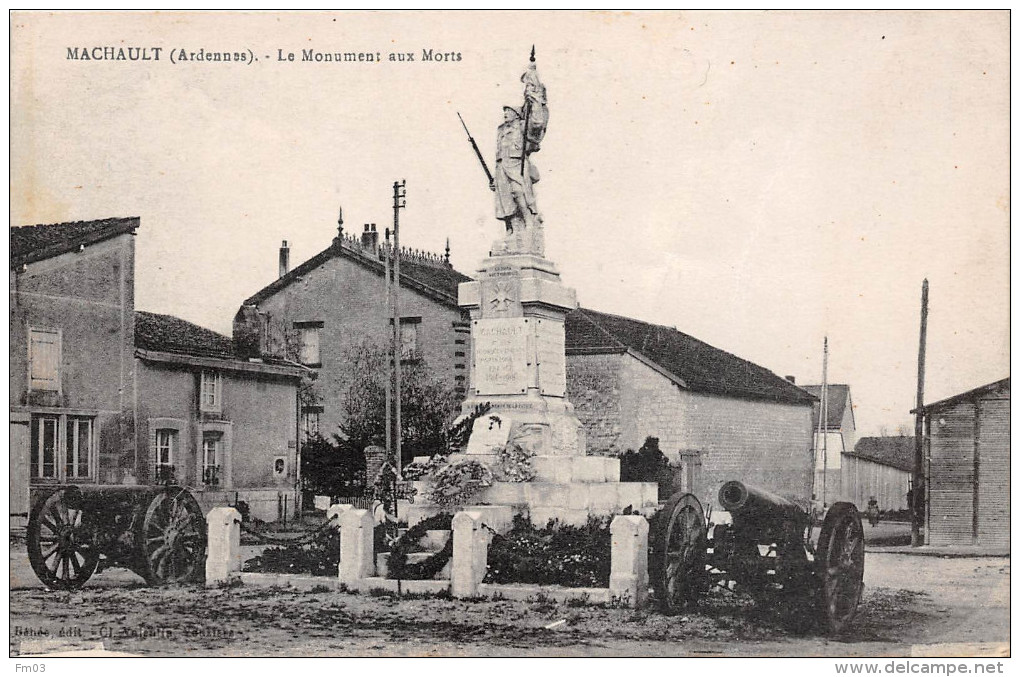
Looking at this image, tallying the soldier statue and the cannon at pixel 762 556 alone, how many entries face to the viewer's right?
0

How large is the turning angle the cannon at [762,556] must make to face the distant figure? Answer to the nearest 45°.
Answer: approximately 135° to its right

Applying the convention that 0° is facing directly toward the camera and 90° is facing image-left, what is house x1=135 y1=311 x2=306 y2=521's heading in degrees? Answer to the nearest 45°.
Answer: approximately 315°

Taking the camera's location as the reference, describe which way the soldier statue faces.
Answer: facing the viewer and to the left of the viewer
